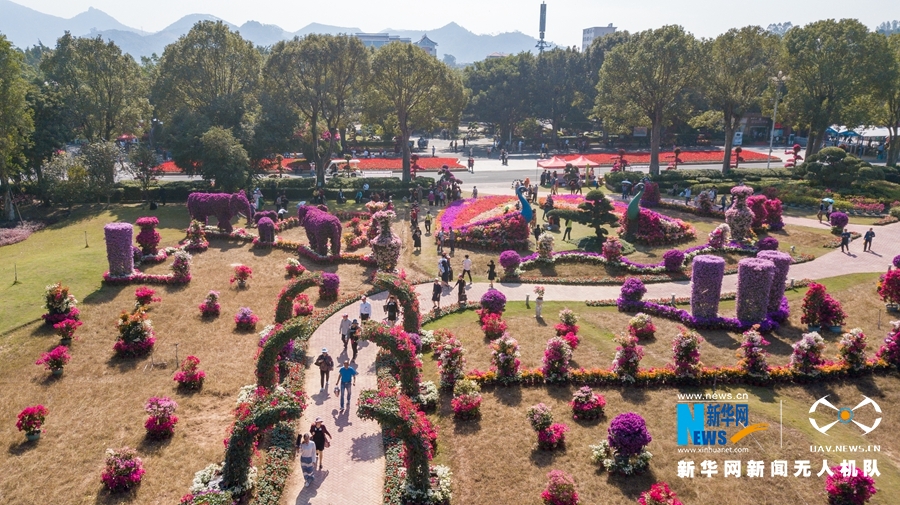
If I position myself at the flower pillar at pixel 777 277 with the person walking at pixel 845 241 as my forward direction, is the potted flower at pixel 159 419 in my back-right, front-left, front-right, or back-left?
back-left

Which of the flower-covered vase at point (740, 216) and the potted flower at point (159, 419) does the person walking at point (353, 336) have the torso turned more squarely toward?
the potted flower

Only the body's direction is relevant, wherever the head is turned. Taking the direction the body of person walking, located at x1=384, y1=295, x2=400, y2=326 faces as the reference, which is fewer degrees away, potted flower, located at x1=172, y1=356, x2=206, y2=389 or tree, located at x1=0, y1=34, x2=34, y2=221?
the potted flower

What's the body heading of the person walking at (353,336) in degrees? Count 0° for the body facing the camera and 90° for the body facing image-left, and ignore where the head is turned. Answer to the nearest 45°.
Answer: approximately 0°

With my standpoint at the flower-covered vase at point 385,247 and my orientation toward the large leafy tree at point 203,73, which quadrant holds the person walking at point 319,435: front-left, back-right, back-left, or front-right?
back-left

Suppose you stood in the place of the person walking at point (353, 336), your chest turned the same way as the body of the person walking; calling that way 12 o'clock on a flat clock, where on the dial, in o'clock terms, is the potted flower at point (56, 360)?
The potted flower is roughly at 3 o'clock from the person walking.

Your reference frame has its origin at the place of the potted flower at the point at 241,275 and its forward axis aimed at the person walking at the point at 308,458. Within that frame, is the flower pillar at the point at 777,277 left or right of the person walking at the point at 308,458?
left

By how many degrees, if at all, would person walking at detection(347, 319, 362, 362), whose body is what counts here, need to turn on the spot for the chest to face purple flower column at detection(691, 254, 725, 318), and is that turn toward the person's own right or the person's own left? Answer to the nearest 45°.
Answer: approximately 90° to the person's own left

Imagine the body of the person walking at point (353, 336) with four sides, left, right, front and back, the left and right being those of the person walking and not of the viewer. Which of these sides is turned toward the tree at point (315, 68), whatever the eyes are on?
back

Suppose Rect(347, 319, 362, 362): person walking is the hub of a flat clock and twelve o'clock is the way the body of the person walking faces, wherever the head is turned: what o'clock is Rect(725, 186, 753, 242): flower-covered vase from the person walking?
The flower-covered vase is roughly at 8 o'clock from the person walking.

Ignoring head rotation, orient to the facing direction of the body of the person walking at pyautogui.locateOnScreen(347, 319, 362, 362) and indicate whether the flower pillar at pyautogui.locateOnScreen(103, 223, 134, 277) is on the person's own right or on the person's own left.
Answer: on the person's own right

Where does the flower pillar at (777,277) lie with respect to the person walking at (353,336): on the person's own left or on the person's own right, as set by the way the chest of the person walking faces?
on the person's own left
